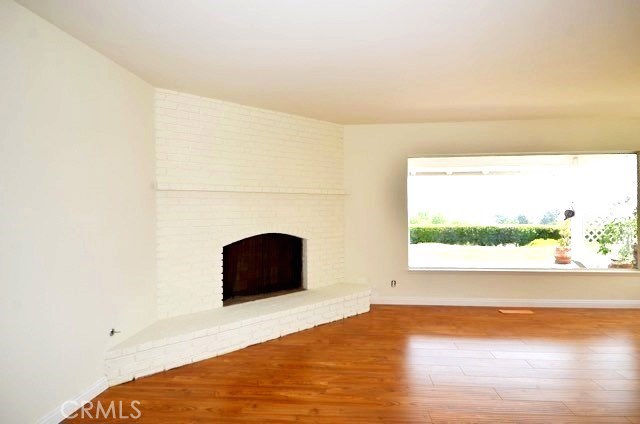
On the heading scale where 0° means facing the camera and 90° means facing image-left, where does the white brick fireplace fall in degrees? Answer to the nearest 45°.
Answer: approximately 315°

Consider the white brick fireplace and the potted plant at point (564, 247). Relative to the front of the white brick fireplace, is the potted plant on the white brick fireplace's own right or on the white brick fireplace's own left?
on the white brick fireplace's own left

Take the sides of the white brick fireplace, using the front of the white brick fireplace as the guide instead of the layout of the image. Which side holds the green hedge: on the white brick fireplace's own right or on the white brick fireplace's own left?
on the white brick fireplace's own left
